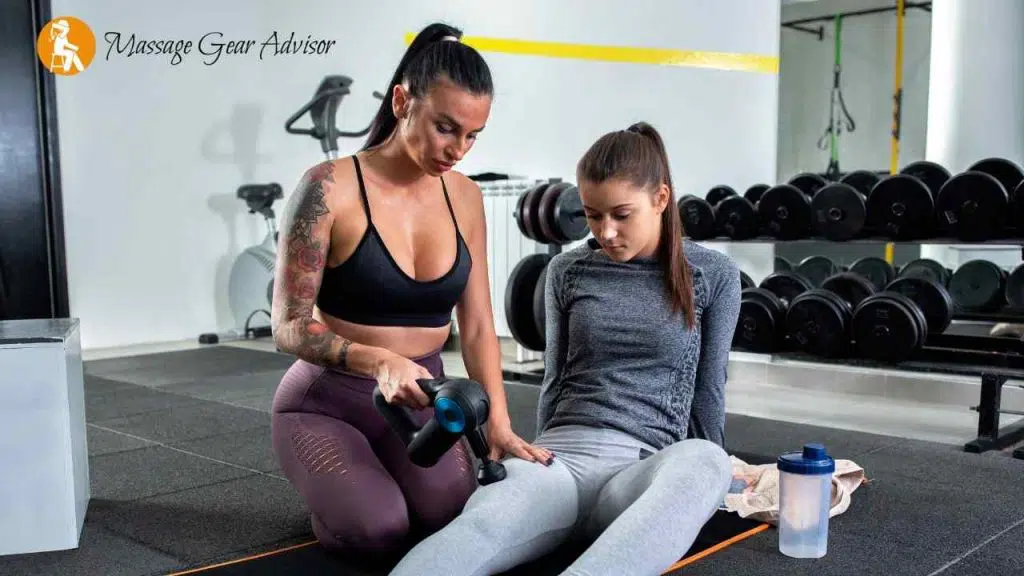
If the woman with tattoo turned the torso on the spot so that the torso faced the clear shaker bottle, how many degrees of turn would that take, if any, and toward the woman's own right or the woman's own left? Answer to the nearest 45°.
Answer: approximately 45° to the woman's own left

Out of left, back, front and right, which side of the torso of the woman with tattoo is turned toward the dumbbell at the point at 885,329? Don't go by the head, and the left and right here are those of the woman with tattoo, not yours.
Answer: left

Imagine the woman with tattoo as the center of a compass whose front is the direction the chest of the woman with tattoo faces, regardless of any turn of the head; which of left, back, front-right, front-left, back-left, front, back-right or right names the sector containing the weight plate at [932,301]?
left

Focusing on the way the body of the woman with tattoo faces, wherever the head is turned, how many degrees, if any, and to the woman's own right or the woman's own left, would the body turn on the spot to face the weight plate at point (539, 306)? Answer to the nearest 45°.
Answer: approximately 135° to the woman's own left

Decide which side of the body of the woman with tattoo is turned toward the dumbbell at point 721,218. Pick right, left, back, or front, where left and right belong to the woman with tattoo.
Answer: left

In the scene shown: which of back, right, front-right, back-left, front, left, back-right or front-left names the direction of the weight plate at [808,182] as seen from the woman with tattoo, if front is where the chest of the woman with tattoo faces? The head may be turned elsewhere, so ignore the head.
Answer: left

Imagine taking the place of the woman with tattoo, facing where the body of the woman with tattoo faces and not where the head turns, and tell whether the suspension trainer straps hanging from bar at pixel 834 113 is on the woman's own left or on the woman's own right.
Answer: on the woman's own left

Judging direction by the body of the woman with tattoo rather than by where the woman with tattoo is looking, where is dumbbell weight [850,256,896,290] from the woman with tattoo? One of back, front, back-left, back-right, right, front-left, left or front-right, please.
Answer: left

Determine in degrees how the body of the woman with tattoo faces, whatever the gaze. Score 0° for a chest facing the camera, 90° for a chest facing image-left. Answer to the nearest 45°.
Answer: approximately 315°

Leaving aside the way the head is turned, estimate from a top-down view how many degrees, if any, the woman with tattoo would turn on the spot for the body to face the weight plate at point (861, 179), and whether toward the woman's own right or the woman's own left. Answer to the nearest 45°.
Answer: approximately 90° to the woman's own left

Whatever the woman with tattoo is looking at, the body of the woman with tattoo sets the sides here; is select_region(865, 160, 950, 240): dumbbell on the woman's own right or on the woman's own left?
on the woman's own left

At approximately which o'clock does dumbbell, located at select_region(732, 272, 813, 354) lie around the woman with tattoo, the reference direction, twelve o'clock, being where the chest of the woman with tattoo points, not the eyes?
The dumbbell is roughly at 9 o'clock from the woman with tattoo.

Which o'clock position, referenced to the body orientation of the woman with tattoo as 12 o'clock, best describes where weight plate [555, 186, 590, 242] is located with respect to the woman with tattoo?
The weight plate is roughly at 8 o'clock from the woman with tattoo.

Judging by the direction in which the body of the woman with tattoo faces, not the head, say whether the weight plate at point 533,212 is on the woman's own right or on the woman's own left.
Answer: on the woman's own left

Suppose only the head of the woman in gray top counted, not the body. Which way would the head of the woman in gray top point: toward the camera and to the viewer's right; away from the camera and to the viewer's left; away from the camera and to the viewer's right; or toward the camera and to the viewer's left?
toward the camera and to the viewer's left

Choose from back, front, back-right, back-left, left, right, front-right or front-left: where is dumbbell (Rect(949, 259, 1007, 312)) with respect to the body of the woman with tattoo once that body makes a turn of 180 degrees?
right

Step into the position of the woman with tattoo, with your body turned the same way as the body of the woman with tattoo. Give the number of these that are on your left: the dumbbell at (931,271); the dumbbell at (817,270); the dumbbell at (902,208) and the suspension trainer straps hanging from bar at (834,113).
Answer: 4
